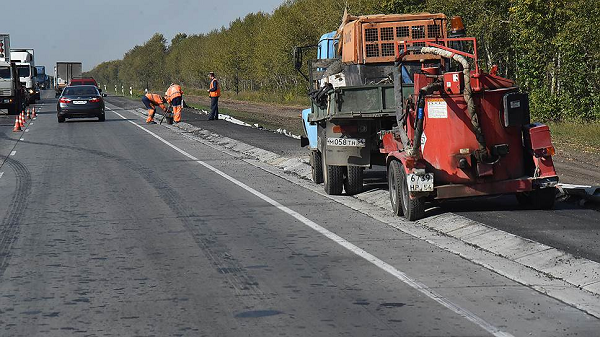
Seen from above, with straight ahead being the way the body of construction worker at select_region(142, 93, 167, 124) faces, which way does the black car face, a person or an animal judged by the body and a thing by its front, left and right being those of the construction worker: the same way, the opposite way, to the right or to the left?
to the left

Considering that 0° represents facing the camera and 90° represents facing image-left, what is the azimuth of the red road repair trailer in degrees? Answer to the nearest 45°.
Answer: approximately 135°
